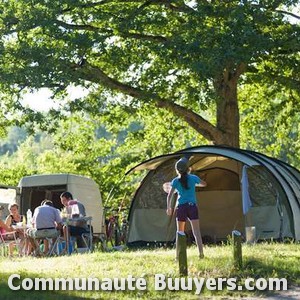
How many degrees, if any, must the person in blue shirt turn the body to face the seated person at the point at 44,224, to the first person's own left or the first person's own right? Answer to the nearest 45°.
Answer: approximately 45° to the first person's own left

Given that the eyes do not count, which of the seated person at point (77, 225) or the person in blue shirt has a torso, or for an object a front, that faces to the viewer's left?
the seated person

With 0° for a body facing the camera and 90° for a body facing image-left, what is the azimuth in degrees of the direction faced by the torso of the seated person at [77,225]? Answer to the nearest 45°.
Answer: approximately 90°

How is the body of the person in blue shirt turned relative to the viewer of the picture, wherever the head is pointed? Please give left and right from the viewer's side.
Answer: facing away from the viewer

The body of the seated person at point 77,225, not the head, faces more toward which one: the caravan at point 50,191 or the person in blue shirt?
the caravan

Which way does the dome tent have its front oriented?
toward the camera

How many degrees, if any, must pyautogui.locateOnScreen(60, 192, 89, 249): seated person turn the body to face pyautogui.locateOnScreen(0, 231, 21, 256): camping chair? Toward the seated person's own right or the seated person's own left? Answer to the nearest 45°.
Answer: approximately 45° to the seated person's own right

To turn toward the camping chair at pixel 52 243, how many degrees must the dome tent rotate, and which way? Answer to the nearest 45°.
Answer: approximately 45° to its right

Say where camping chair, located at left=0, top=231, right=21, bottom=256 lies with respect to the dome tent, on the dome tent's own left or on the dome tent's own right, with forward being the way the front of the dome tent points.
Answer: on the dome tent's own right

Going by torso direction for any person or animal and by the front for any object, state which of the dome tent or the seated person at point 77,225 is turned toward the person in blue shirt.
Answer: the dome tent

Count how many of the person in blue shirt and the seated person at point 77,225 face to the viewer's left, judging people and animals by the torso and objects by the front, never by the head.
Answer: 1
